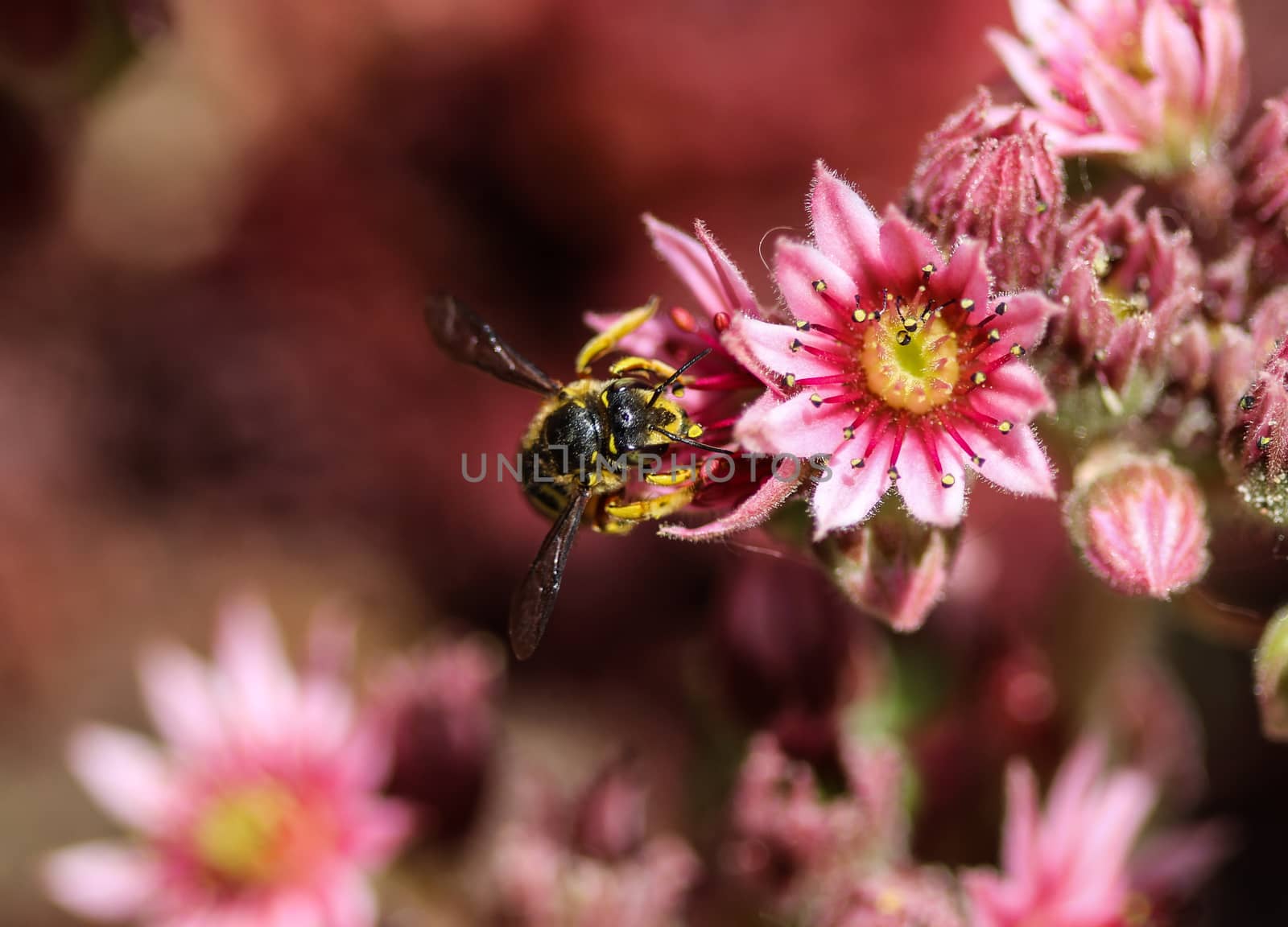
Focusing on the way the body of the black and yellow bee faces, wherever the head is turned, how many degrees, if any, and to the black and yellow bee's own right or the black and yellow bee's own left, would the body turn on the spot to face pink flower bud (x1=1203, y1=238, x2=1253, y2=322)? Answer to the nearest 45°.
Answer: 0° — it already faces it

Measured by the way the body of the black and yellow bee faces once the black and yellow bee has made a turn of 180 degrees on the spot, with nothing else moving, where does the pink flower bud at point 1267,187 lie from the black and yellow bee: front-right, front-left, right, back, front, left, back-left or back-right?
back

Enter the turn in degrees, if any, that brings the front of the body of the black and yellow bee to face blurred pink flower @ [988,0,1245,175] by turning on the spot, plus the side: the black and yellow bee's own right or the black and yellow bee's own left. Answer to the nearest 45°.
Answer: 0° — it already faces it

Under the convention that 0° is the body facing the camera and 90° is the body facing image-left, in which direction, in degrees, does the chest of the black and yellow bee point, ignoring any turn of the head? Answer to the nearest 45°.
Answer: approximately 270°

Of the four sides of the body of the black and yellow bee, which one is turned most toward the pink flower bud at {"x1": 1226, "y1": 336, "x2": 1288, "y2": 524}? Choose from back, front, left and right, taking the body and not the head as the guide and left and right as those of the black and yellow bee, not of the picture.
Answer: front

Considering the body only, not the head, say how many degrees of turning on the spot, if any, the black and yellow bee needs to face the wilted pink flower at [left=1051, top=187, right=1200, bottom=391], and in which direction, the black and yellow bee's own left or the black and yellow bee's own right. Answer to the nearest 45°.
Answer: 0° — it already faces it
